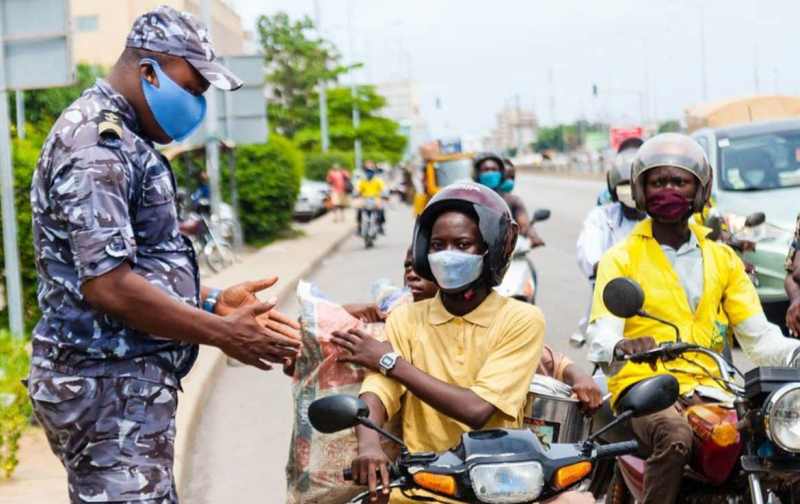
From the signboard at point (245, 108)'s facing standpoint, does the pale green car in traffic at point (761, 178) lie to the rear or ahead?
to the rear

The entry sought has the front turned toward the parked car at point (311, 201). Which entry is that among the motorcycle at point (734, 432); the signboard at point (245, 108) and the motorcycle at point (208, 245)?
the signboard

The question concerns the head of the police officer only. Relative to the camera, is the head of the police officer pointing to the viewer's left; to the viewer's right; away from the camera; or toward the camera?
to the viewer's right

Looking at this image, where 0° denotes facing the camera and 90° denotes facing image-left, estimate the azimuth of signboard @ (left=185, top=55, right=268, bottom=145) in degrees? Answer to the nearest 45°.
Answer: approximately 180°

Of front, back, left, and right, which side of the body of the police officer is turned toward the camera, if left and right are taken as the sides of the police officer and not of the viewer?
right

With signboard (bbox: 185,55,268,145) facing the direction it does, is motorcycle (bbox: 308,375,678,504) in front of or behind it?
behind

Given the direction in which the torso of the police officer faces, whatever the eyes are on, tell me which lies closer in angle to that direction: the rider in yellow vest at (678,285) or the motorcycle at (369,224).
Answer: the rider in yellow vest

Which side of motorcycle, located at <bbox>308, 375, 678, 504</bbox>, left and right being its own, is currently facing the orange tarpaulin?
back

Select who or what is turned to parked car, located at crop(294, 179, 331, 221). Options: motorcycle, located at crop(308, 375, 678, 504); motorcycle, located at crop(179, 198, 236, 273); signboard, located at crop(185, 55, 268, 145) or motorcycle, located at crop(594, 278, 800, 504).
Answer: the signboard
